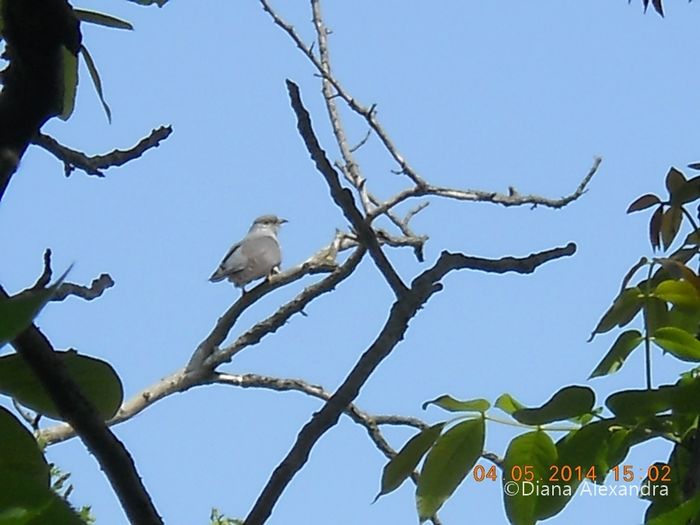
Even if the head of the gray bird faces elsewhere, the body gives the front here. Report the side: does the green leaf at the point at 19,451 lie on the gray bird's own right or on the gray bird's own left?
on the gray bird's own right

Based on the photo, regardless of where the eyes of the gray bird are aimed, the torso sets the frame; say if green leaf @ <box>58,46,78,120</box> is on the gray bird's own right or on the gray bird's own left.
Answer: on the gray bird's own right

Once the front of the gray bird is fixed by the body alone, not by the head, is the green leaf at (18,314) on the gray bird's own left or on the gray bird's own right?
on the gray bird's own right

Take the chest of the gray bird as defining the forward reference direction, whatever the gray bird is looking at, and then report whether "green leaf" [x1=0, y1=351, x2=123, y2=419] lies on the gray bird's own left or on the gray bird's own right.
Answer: on the gray bird's own right

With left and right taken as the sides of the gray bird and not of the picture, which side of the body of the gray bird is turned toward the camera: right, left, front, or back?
right
